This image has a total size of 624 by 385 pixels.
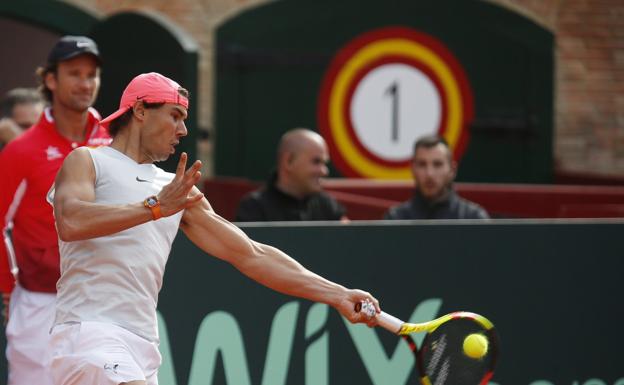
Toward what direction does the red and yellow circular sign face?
toward the camera

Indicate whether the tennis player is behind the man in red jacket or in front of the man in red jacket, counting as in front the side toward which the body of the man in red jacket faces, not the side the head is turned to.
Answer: in front

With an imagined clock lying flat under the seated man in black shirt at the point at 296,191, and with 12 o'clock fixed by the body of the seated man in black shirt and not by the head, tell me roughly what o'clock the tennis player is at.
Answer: The tennis player is roughly at 2 o'clock from the seated man in black shirt.

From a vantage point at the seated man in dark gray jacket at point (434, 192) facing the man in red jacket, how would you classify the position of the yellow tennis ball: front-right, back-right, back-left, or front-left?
front-left

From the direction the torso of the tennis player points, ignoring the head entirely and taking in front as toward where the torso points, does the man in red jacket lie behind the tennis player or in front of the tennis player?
behind

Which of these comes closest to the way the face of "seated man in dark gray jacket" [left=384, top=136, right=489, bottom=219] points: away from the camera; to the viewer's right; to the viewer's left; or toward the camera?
toward the camera

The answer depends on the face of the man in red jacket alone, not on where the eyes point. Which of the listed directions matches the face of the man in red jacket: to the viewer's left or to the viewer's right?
to the viewer's right

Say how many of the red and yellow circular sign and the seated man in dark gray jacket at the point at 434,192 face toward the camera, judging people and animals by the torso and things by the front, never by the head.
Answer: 2

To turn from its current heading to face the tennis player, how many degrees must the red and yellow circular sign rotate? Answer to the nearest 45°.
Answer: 0° — it already faces them

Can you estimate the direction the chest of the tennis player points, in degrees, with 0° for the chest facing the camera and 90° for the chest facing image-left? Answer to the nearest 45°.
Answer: approximately 315°
